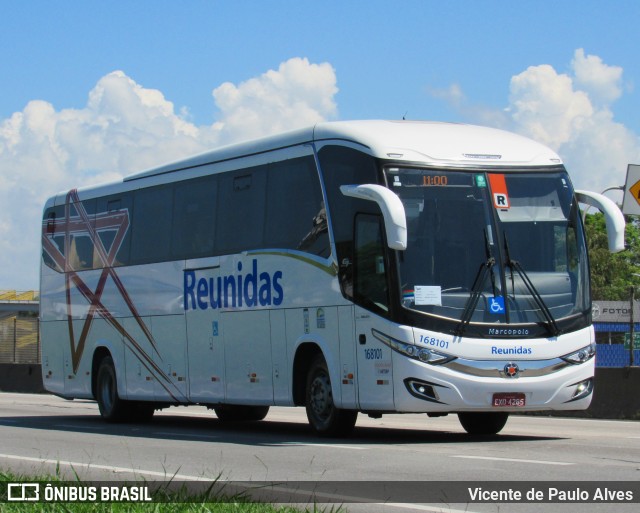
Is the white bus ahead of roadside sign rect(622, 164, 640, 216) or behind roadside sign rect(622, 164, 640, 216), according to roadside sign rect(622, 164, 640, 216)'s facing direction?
ahead

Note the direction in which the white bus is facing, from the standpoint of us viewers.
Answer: facing the viewer and to the right of the viewer

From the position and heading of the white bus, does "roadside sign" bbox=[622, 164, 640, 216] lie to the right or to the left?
on its left

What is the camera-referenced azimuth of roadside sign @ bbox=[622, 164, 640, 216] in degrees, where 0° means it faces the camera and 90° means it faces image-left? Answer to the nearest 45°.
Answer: approximately 0°

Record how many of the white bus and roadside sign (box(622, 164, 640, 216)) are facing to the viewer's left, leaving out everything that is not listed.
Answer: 0
